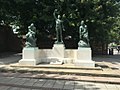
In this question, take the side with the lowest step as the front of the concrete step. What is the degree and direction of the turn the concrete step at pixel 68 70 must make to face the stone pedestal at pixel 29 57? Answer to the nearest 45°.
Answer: approximately 135° to its right

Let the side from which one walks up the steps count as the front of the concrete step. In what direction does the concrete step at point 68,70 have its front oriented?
toward the camera

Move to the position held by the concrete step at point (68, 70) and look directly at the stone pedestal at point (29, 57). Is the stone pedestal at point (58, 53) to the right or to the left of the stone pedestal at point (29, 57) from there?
right

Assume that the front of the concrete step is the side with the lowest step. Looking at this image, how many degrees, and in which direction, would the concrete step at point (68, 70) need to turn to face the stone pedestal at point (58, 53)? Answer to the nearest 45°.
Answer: approximately 180°
